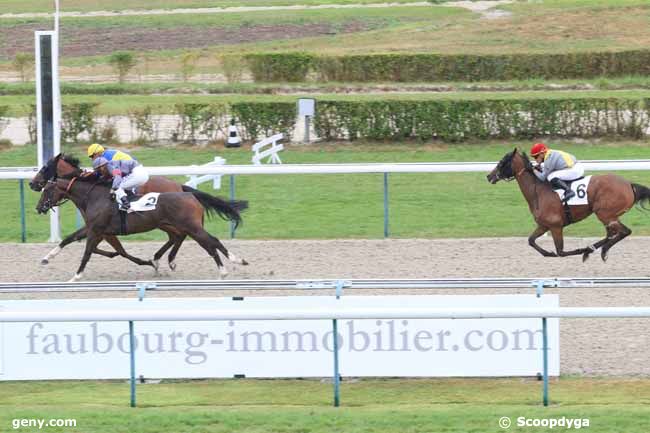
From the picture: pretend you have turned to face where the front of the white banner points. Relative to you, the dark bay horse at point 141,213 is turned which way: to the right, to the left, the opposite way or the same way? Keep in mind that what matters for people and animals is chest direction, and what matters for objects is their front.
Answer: to the right

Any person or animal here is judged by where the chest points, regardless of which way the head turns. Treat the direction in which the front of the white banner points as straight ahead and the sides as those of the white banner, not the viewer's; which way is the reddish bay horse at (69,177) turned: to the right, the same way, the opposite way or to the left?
to the right

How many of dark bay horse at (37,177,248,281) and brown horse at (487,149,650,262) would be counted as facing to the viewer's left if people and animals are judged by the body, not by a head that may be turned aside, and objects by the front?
2

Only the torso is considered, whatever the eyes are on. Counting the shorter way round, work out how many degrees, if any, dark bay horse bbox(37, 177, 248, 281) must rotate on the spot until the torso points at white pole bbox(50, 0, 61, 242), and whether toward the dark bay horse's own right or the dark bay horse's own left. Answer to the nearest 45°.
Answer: approximately 45° to the dark bay horse's own right

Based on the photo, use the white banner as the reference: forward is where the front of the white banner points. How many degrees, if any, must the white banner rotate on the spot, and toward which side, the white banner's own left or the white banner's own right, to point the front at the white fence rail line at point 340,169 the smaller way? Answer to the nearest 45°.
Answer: approximately 180°

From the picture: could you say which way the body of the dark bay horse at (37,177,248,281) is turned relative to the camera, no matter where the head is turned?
to the viewer's left

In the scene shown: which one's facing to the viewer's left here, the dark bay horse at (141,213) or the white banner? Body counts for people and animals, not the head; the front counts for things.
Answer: the dark bay horse

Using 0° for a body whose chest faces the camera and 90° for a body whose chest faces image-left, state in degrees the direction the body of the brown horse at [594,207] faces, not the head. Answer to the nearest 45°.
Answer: approximately 90°

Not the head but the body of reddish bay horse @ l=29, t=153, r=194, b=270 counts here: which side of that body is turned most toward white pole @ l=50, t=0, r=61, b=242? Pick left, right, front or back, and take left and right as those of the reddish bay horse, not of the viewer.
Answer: right

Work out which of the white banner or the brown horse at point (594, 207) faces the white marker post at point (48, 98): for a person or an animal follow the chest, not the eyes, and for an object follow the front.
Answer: the brown horse

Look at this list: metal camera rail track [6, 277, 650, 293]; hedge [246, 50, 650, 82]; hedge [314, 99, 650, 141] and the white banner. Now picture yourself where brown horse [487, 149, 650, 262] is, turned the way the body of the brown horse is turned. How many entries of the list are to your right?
2

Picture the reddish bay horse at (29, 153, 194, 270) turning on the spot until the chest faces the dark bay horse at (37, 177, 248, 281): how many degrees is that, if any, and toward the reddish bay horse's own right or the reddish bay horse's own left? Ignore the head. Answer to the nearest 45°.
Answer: approximately 135° to the reddish bay horse's own left

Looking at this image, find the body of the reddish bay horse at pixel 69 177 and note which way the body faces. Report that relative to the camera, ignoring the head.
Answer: to the viewer's left
